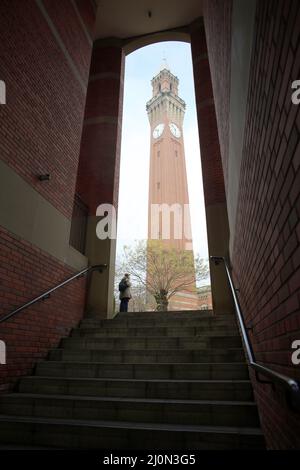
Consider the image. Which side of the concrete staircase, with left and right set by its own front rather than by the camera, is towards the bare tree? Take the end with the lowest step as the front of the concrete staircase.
back

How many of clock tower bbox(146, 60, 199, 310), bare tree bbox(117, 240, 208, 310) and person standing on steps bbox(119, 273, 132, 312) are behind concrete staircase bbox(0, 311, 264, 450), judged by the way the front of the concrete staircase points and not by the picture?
3

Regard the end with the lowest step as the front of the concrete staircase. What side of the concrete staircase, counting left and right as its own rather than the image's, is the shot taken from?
front

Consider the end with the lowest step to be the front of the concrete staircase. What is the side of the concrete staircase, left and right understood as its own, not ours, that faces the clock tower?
back

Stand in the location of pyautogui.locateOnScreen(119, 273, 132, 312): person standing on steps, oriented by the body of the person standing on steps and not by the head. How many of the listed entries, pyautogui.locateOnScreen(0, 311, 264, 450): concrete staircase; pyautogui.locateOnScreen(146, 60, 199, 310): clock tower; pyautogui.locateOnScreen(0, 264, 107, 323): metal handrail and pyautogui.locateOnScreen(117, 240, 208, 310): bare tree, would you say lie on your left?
2
